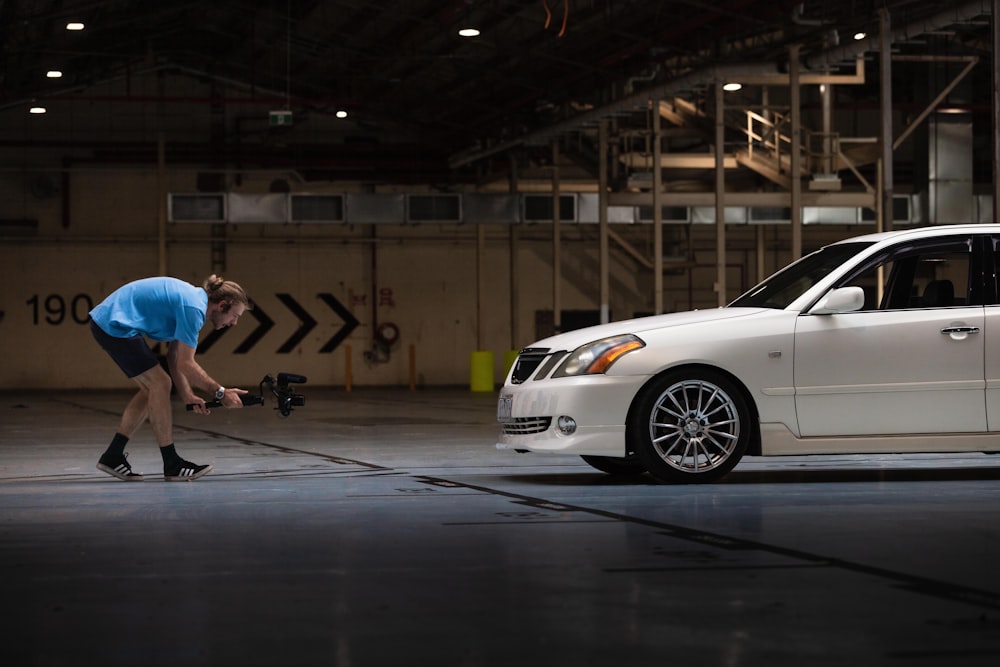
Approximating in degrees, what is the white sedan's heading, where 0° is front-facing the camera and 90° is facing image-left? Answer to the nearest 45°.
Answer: approximately 90°

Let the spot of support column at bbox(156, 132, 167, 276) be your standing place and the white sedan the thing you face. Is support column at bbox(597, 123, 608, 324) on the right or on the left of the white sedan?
left

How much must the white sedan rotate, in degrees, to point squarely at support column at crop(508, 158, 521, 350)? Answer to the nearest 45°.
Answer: approximately 90° to its right

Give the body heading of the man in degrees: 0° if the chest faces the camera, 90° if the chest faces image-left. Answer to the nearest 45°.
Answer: approximately 270°

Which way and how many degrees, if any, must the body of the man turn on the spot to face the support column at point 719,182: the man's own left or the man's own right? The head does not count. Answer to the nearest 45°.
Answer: approximately 45° to the man's own left

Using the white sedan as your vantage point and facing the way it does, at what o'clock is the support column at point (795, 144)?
The support column is roughly at 3 o'clock from the white sedan.

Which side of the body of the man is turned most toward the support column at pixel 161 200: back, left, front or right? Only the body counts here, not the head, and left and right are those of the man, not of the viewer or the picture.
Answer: left

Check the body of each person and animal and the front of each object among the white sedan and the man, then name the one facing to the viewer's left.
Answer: the white sedan

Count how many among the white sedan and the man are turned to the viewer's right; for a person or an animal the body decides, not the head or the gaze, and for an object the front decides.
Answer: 1

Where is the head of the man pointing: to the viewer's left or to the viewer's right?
to the viewer's right

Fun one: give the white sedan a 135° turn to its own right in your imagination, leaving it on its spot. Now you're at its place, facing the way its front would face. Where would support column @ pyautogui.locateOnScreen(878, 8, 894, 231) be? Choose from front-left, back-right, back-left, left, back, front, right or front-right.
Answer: front-left

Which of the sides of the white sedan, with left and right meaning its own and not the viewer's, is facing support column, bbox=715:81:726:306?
right
